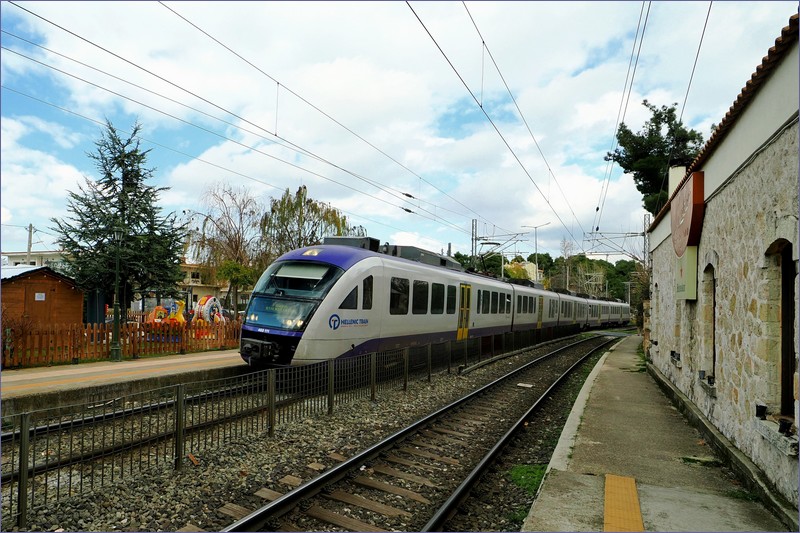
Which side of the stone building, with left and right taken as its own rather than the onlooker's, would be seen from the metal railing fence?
front

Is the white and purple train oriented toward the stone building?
no

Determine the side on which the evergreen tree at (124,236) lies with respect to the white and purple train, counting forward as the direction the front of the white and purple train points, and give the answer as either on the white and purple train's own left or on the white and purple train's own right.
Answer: on the white and purple train's own right

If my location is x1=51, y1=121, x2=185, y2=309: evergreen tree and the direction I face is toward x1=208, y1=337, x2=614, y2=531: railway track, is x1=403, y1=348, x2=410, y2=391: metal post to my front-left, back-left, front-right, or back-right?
front-left

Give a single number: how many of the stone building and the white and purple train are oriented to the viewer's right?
0

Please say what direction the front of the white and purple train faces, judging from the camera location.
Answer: facing the viewer and to the left of the viewer

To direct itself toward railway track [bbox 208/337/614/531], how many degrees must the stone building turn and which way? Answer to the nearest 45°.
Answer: approximately 45° to its left

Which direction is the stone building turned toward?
to the viewer's left

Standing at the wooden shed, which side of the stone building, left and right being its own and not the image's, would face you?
front

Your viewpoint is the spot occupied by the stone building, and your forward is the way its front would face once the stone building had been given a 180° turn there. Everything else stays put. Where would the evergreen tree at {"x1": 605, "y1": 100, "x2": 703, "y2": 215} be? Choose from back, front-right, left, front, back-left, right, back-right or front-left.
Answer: left

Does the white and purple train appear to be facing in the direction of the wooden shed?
no
